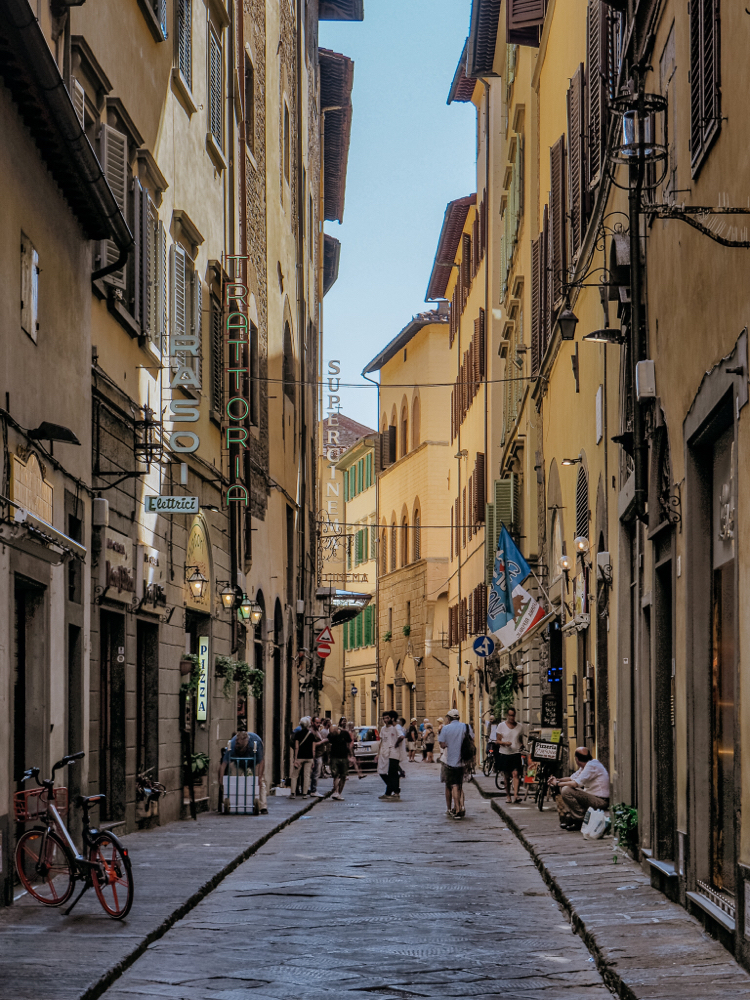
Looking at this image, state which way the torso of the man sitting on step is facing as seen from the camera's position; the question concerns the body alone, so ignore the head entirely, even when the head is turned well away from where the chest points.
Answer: to the viewer's left

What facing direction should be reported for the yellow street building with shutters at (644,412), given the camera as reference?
facing to the left of the viewer

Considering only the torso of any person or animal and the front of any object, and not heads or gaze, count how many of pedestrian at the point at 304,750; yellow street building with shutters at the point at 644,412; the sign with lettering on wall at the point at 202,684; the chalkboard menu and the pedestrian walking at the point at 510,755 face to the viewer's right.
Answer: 0

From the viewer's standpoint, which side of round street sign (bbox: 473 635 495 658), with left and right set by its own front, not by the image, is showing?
front

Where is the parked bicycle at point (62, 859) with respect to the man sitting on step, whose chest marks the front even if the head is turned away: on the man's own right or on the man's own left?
on the man's own left

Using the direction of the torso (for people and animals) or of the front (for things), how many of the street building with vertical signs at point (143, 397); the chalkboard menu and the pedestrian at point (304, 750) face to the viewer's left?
0

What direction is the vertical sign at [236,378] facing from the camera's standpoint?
toward the camera

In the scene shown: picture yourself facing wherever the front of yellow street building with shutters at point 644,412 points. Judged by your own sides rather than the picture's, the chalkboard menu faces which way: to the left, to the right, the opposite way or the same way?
to the left

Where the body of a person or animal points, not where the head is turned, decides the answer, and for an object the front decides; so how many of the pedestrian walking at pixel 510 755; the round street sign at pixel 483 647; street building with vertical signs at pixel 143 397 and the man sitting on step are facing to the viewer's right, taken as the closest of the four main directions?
1

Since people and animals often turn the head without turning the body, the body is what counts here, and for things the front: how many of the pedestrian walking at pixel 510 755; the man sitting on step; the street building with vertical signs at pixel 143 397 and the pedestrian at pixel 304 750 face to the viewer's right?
1

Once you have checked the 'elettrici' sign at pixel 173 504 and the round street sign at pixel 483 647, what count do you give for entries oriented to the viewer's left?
0

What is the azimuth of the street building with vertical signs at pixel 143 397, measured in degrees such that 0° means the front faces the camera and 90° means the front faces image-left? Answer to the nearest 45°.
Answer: approximately 270°

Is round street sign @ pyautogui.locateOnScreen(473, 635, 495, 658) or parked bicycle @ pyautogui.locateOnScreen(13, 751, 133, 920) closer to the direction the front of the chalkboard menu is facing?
the parked bicycle
